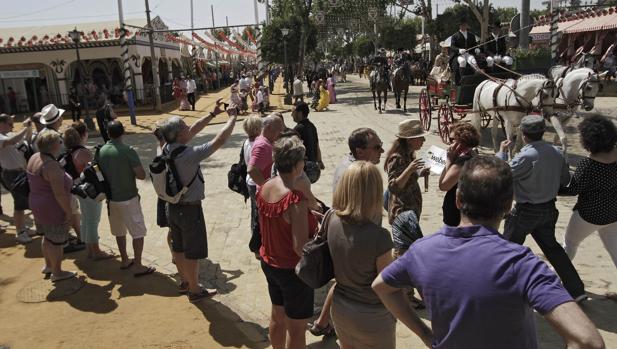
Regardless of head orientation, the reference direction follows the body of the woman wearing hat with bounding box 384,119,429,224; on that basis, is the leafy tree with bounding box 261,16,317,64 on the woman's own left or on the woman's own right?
on the woman's own left

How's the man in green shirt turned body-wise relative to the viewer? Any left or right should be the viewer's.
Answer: facing away from the viewer and to the right of the viewer

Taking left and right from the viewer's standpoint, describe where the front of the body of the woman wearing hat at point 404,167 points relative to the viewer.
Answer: facing to the right of the viewer

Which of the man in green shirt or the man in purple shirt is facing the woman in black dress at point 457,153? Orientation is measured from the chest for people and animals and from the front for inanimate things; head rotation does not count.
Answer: the man in purple shirt

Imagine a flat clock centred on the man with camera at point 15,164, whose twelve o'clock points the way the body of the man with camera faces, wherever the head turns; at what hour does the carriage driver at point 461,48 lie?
The carriage driver is roughly at 12 o'clock from the man with camera.

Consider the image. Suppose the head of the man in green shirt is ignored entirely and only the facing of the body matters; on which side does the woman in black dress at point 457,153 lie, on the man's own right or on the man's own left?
on the man's own right

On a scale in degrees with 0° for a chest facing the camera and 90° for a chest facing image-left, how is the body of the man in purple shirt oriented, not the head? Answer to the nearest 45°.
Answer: approximately 180°

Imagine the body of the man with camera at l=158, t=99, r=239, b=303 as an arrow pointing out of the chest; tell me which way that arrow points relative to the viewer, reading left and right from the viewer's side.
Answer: facing to the right of the viewer

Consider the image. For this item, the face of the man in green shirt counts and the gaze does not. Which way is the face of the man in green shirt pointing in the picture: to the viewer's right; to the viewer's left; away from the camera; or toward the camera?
away from the camera
